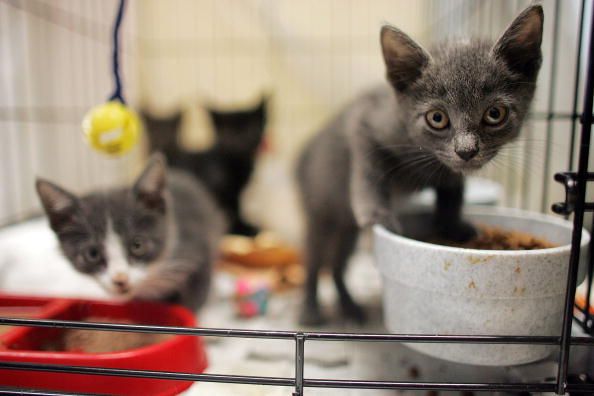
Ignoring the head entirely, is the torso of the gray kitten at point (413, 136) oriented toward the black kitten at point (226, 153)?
no

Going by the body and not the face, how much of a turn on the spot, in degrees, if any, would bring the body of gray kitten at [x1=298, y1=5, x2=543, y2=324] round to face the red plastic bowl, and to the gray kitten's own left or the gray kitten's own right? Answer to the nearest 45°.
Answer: approximately 90° to the gray kitten's own right

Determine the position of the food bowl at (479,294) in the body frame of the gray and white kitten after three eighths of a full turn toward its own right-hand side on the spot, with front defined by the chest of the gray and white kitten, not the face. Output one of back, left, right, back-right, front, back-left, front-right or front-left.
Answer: back-right

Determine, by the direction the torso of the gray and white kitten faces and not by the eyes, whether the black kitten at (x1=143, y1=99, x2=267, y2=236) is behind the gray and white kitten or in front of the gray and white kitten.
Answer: behind

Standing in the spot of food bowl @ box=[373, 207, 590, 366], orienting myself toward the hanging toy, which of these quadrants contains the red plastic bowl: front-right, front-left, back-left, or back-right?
front-left

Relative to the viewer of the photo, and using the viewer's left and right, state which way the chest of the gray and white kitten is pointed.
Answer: facing the viewer and to the left of the viewer

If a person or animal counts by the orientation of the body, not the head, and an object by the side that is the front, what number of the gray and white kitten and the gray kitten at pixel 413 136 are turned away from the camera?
0

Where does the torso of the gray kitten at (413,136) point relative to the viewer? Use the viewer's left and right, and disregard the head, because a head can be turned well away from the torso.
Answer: facing the viewer and to the right of the viewer
